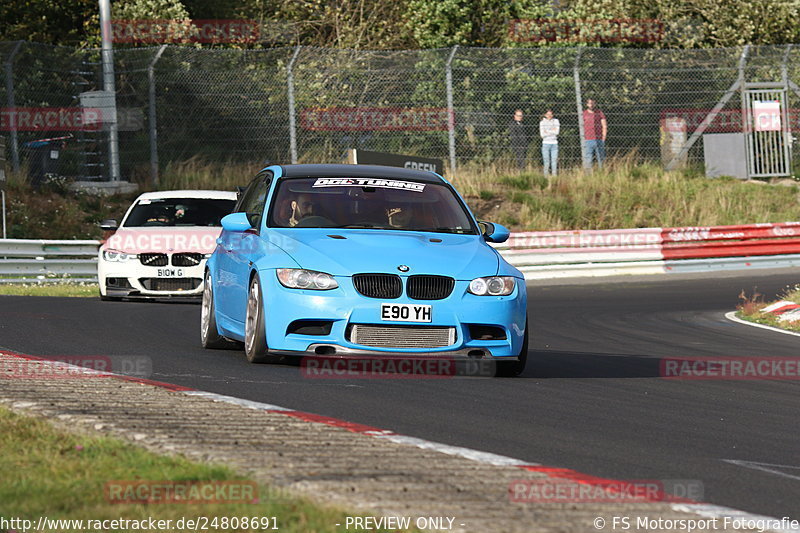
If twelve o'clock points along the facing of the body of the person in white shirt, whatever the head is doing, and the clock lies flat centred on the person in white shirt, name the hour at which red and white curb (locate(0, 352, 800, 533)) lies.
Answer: The red and white curb is roughly at 12 o'clock from the person in white shirt.

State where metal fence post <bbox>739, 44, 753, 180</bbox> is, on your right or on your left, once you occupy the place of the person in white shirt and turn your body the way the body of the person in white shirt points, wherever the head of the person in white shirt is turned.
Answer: on your left

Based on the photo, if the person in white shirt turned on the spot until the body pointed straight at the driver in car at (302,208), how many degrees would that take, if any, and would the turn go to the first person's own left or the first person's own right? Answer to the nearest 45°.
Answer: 0° — they already face them

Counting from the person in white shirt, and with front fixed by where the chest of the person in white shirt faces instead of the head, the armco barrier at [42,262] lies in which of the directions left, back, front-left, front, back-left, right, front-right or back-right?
front-right

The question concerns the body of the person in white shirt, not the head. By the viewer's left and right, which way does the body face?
facing the viewer

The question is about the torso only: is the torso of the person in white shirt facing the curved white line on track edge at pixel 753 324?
yes

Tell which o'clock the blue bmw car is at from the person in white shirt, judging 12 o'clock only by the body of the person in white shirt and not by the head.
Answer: The blue bmw car is roughly at 12 o'clock from the person in white shirt.

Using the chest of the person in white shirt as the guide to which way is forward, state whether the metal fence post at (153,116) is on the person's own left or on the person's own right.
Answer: on the person's own right

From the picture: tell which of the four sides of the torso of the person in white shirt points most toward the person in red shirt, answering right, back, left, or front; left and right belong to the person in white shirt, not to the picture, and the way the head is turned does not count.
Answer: left

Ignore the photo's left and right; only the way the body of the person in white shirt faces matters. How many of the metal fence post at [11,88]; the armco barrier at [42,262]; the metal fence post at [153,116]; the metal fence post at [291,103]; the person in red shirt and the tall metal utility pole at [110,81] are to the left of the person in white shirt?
1

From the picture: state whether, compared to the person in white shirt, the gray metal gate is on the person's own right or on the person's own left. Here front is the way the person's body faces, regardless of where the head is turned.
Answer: on the person's own left

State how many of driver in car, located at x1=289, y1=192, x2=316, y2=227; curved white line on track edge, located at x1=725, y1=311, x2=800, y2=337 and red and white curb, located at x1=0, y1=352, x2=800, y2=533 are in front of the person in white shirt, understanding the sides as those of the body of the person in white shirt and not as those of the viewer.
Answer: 3
